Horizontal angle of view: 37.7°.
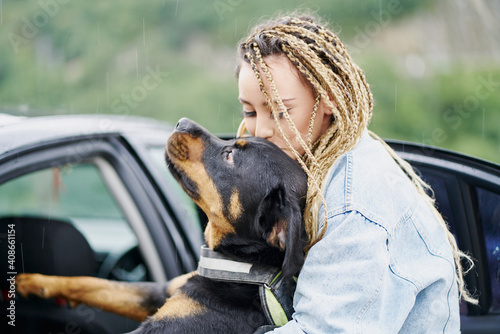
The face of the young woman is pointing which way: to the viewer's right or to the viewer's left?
to the viewer's left

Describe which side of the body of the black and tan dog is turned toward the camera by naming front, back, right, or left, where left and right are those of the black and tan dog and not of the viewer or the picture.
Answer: left

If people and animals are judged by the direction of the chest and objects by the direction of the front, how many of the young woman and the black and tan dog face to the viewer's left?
2

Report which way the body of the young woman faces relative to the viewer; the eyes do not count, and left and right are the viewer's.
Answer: facing to the left of the viewer
